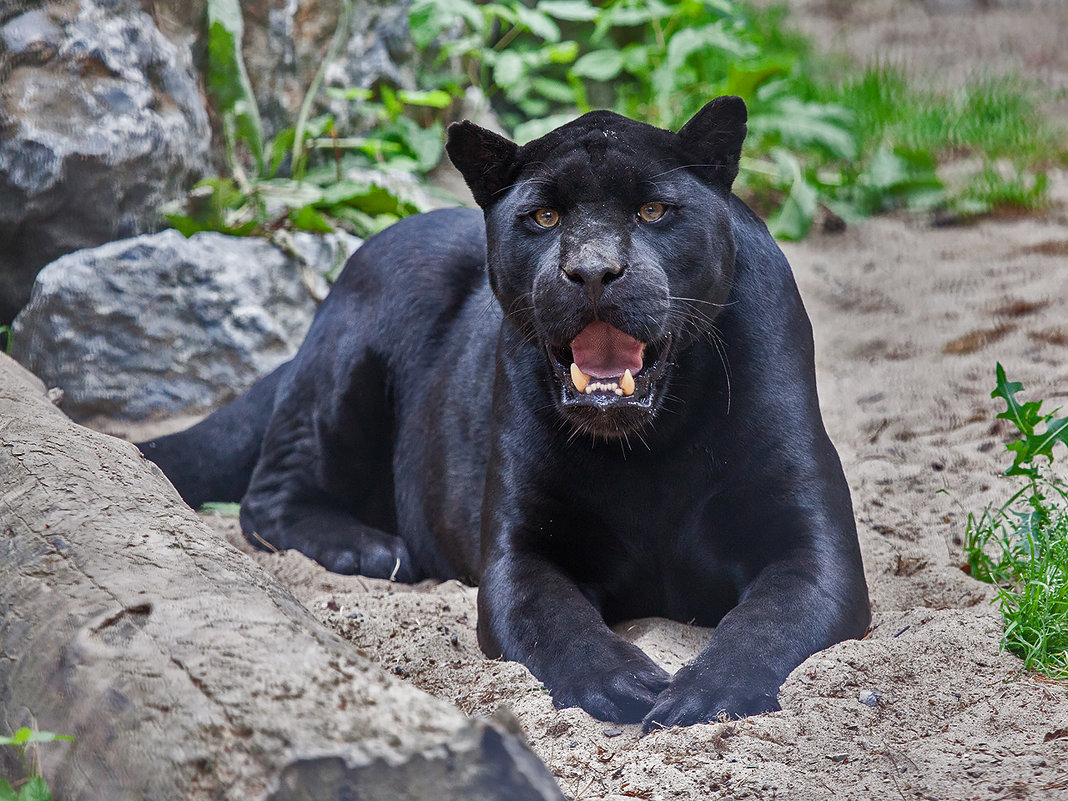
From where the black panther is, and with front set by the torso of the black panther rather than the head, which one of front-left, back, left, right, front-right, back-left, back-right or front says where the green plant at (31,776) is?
right

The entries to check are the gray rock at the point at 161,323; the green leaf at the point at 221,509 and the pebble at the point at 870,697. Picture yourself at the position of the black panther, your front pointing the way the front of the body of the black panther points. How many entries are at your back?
2

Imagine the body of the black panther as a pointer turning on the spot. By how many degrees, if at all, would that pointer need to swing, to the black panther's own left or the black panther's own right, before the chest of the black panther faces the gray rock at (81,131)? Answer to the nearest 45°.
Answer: approximately 180°

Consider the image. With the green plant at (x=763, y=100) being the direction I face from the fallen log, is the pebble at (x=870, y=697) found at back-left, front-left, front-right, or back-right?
front-right

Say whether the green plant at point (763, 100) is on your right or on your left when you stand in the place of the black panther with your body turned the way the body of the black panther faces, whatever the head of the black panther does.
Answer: on your left

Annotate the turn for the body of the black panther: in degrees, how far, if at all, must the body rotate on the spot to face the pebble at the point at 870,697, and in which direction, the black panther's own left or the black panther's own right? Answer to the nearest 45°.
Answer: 0° — it already faces it

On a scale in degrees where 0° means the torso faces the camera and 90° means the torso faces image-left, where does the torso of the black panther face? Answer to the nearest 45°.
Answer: approximately 315°

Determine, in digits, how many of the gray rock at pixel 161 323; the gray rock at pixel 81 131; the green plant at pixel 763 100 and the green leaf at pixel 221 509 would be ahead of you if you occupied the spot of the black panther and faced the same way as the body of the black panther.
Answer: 0

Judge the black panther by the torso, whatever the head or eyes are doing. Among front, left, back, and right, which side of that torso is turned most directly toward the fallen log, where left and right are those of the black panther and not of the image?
right

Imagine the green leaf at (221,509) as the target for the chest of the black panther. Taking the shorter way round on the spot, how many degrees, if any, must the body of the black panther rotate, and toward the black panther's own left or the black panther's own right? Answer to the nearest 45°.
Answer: approximately 180°

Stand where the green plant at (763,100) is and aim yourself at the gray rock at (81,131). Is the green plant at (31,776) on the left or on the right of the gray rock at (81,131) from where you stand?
left

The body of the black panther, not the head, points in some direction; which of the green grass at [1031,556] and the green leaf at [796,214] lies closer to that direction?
the green grass

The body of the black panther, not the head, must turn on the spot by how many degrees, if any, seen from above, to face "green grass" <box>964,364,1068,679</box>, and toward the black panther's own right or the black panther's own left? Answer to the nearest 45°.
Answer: approximately 45° to the black panther's own left

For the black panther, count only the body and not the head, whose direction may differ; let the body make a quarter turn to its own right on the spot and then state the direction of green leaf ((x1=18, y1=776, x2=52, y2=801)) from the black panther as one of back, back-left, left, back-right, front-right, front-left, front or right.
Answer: front

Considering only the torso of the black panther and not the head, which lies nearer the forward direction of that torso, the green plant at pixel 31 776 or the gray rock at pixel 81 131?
the green plant
